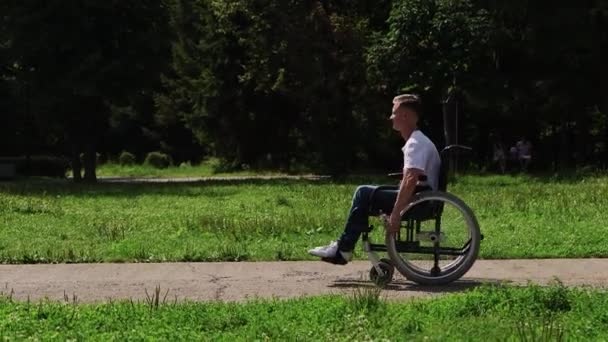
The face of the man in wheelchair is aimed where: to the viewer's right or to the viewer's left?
to the viewer's left

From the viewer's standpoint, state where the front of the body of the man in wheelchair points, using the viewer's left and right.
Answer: facing to the left of the viewer

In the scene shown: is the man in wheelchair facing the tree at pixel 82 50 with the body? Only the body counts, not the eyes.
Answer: no

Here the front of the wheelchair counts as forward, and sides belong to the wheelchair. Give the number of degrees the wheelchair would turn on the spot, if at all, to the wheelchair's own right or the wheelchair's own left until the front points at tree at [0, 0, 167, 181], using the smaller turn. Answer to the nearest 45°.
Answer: approximately 45° to the wheelchair's own right

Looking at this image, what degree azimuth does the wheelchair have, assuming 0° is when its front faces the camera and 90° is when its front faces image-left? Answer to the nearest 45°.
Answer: approximately 90°
